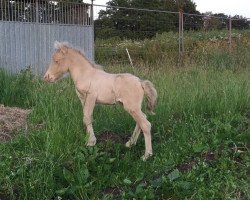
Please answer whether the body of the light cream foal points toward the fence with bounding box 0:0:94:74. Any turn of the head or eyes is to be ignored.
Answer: no

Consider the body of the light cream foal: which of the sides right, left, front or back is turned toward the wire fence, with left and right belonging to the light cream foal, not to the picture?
right

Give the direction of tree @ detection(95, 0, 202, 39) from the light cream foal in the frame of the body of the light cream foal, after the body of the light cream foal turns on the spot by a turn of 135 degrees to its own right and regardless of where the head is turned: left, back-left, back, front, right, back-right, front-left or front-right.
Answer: front-left

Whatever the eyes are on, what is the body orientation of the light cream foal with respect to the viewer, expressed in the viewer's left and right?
facing to the left of the viewer
